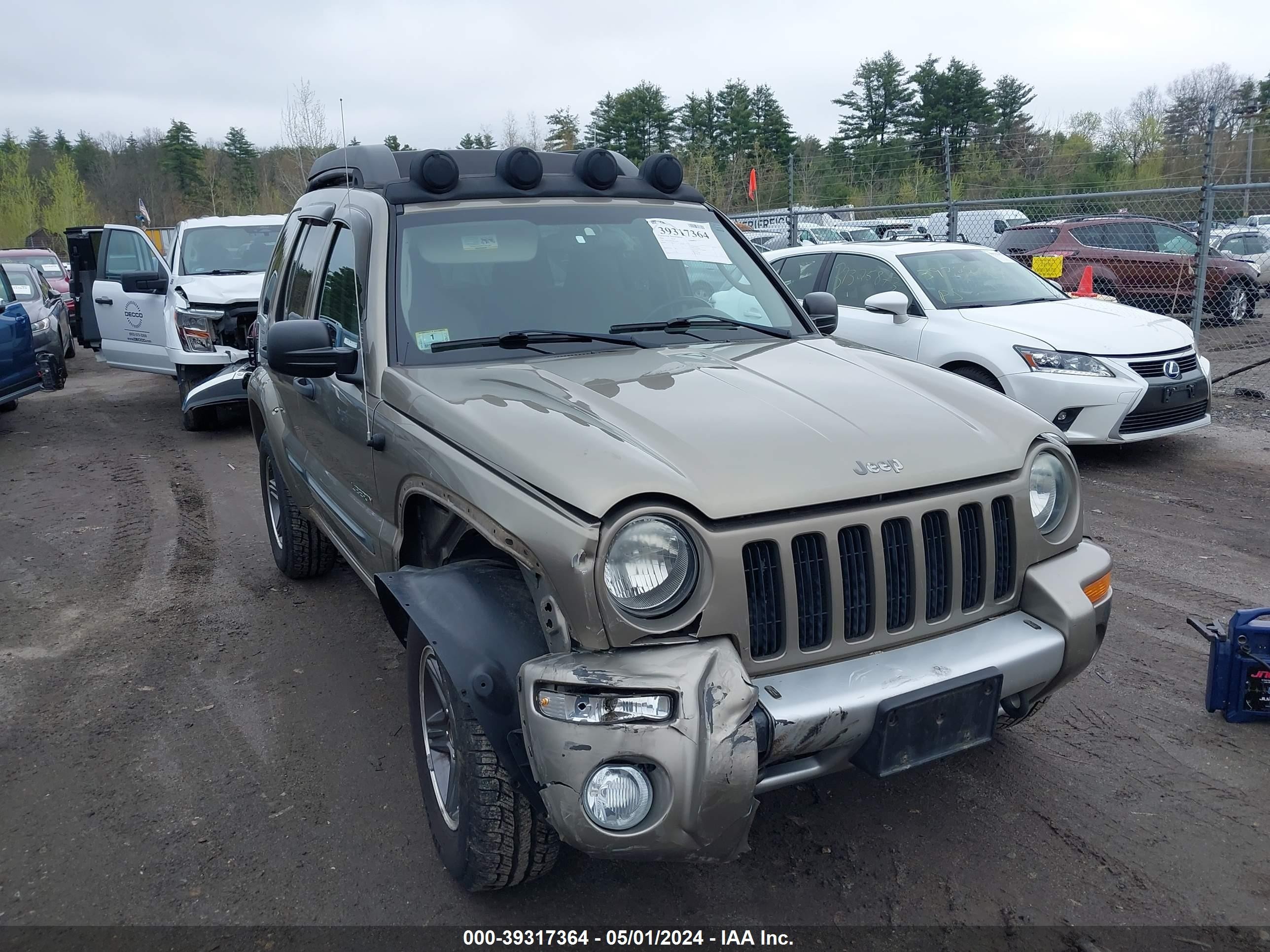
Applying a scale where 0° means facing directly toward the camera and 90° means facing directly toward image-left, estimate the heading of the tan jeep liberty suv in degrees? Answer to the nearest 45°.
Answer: approximately 315°

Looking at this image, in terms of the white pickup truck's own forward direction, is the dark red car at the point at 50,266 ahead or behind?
behind

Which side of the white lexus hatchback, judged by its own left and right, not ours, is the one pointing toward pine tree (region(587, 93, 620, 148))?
back

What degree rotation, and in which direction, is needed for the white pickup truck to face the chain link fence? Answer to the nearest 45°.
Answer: approximately 90° to its left

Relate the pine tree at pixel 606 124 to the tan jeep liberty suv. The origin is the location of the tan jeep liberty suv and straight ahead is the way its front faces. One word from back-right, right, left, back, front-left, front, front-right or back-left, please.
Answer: back-left

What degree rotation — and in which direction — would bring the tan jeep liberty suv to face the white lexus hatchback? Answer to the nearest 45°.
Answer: approximately 90° to its left

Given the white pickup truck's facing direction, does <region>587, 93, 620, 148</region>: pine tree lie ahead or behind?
behind

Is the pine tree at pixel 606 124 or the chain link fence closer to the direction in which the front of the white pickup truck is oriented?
the chain link fence

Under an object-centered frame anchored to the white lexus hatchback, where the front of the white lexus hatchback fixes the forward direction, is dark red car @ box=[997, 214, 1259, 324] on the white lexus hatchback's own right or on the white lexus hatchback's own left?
on the white lexus hatchback's own left

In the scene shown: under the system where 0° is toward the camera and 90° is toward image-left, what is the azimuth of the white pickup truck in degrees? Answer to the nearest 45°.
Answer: approximately 0°
